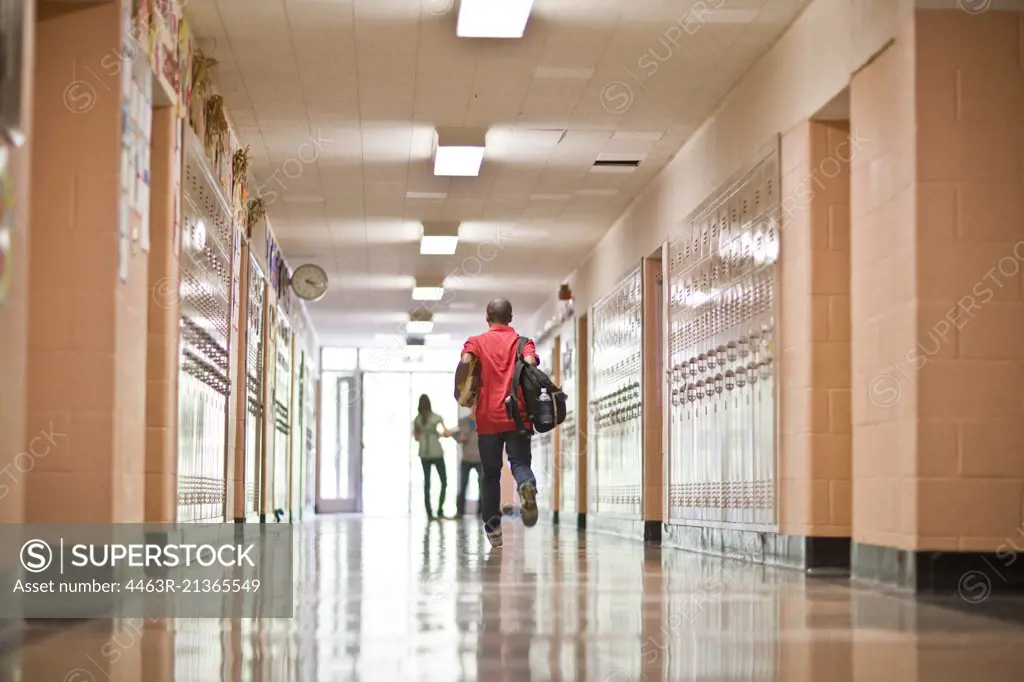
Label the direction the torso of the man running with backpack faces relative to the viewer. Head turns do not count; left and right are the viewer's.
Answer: facing away from the viewer

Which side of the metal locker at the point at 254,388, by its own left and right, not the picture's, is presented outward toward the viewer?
right

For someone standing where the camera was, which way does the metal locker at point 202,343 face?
facing to the right of the viewer

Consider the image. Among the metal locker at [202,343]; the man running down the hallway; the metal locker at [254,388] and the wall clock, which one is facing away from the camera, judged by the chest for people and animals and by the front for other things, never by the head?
the man running down the hallway

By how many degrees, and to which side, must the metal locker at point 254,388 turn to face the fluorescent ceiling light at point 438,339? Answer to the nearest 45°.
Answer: approximately 90° to its left

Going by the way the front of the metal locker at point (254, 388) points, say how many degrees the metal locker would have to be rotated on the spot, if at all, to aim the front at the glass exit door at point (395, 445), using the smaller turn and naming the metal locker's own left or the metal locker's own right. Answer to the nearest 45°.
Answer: approximately 90° to the metal locker's own left

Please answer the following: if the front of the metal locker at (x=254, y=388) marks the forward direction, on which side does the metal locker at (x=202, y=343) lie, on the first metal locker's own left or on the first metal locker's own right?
on the first metal locker's own right

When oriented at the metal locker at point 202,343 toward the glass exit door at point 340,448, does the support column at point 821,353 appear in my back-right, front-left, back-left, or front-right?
back-right

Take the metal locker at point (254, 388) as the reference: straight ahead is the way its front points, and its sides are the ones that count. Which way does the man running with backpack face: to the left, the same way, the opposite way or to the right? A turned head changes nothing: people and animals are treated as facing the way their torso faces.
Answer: to the left

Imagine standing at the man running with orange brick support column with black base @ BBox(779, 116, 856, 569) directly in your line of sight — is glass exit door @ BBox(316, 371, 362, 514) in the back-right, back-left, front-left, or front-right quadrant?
back-left

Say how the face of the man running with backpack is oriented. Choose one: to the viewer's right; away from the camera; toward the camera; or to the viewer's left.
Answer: away from the camera
